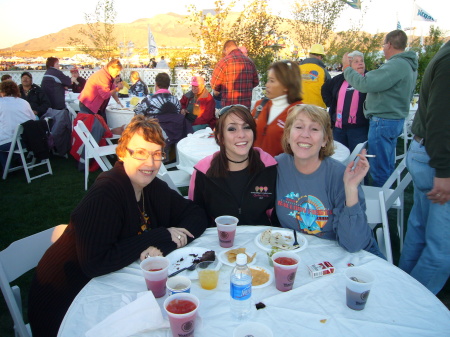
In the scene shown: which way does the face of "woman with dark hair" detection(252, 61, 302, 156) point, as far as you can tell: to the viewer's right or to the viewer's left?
to the viewer's left

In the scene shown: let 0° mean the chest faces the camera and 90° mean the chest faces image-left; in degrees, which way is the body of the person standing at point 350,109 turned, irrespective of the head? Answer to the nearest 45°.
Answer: approximately 0°

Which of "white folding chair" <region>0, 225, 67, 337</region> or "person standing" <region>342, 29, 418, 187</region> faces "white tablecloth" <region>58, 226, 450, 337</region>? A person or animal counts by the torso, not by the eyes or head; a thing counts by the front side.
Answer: the white folding chair

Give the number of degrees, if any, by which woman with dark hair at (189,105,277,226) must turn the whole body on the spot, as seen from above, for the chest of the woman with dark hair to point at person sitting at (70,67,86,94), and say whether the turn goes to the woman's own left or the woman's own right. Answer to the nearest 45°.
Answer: approximately 135° to the woman's own right

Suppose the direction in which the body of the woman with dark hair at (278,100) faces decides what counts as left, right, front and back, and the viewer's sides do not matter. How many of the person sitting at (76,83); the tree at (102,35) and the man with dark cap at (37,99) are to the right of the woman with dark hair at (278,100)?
3

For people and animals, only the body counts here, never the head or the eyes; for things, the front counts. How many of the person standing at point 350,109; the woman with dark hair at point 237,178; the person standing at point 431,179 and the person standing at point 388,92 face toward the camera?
2

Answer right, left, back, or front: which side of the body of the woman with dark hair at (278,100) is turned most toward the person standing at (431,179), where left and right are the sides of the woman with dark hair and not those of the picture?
left

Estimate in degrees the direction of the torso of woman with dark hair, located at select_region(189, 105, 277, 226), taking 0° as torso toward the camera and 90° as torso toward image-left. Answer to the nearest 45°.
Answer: approximately 0°

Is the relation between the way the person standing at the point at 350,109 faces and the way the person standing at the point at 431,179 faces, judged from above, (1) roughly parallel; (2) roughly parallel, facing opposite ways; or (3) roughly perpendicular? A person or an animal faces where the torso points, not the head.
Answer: roughly perpendicular
